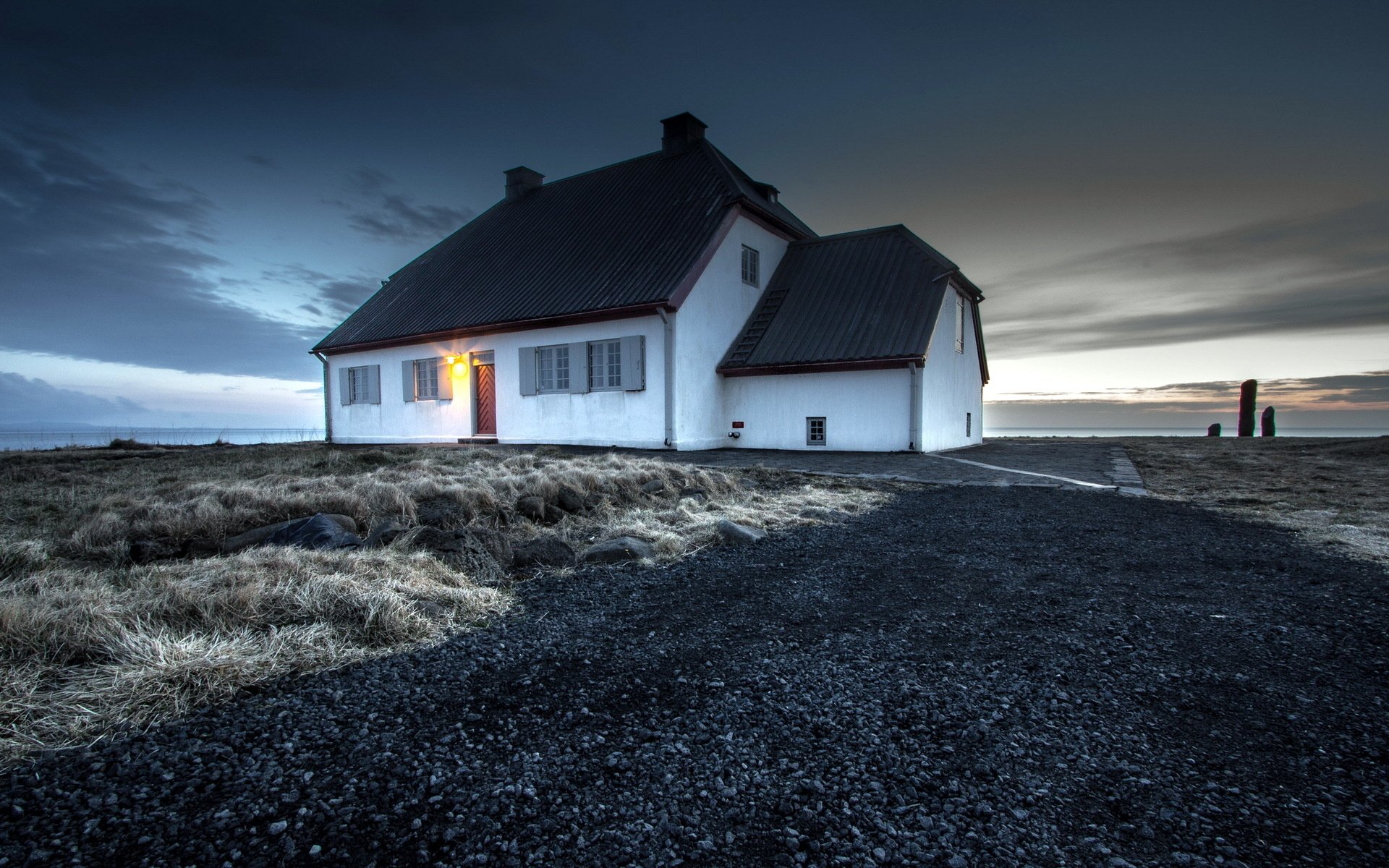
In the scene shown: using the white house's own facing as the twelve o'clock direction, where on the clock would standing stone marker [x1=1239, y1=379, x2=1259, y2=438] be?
The standing stone marker is roughly at 7 o'clock from the white house.

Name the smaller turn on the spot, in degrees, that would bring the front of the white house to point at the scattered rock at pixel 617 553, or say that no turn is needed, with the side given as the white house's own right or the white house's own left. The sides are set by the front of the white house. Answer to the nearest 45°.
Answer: approximately 45° to the white house's own left

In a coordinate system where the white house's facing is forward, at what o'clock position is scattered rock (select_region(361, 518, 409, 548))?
The scattered rock is roughly at 11 o'clock from the white house.

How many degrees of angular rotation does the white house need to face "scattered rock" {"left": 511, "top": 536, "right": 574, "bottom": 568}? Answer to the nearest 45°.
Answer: approximately 45° to its left

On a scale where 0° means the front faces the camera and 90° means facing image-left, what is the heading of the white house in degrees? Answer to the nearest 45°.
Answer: approximately 45°

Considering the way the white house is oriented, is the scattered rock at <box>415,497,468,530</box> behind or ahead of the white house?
ahead
